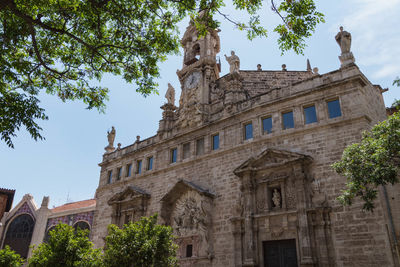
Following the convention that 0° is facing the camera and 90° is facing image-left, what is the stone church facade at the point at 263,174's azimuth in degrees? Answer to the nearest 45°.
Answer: approximately 45°

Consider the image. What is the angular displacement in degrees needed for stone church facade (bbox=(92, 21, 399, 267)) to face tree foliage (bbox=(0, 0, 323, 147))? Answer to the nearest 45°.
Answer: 0° — it already faces it
